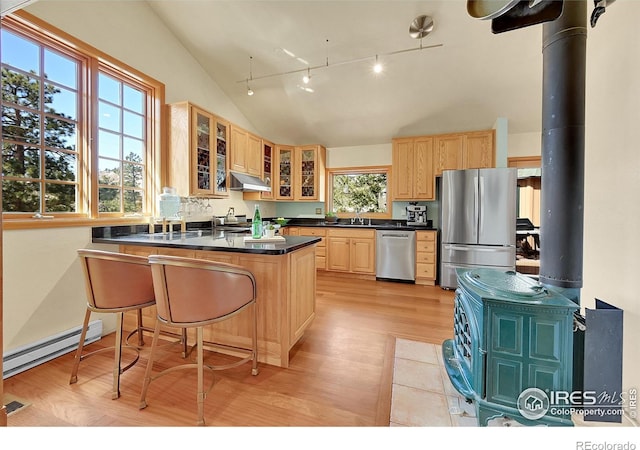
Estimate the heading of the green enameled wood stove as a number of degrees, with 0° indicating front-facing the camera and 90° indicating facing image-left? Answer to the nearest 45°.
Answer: approximately 90°

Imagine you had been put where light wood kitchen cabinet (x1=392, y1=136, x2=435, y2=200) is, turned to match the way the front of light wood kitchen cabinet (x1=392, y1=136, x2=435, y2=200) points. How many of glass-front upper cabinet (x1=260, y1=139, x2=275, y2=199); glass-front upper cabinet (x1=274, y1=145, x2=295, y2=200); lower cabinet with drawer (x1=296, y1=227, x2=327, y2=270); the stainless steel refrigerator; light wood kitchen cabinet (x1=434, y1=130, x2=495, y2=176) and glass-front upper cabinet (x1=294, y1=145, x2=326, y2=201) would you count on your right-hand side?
4

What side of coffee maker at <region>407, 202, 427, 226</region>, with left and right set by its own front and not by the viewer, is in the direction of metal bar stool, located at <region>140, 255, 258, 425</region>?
front

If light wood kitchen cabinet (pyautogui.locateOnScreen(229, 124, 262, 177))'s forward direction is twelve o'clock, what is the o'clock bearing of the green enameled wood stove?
The green enameled wood stove is roughly at 1 o'clock from the light wood kitchen cabinet.

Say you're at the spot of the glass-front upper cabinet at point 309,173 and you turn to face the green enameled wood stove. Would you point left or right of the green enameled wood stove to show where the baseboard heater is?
right

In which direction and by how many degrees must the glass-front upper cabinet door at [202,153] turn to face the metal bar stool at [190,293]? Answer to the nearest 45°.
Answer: approximately 45° to its right

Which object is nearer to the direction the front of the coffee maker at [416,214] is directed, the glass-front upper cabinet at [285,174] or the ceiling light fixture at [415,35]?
the ceiling light fixture

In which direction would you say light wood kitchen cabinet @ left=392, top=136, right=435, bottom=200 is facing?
toward the camera

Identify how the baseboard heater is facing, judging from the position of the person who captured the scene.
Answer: facing the viewer and to the right of the viewer

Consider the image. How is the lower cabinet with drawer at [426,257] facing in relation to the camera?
toward the camera

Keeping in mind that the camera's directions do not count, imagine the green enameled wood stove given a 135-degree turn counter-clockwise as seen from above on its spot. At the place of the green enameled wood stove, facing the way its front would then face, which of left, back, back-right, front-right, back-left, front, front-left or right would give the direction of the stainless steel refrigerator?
back-left

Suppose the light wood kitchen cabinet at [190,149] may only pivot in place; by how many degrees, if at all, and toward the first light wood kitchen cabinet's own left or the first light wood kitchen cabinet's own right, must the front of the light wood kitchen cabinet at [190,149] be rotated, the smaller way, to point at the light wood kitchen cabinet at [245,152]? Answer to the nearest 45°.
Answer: approximately 90° to the first light wood kitchen cabinet's own left
